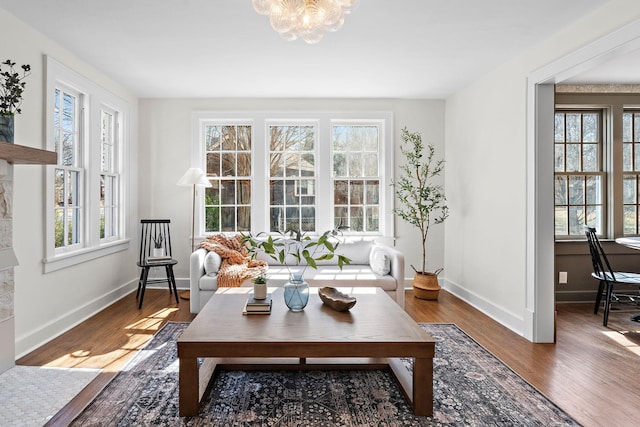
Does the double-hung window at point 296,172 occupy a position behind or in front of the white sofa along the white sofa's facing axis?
behind

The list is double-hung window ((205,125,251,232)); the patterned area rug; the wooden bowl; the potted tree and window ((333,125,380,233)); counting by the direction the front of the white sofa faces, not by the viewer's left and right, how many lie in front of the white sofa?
2

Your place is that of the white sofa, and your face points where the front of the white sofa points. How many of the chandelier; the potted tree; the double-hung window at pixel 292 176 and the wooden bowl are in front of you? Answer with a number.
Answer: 2

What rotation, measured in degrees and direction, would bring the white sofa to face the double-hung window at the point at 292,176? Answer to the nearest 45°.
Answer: approximately 180°

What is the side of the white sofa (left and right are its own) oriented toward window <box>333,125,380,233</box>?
back

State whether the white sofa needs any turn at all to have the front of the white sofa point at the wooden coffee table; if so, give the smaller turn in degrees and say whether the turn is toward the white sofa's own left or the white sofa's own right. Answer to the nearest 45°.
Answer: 0° — it already faces it

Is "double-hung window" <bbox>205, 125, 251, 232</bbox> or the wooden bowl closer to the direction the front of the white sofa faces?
the wooden bowl

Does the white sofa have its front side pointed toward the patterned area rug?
yes

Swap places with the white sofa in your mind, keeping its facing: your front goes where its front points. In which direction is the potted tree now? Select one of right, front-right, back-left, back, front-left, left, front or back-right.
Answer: back-left

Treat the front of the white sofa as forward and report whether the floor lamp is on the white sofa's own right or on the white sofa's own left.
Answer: on the white sofa's own right

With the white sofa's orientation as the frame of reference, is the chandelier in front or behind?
in front

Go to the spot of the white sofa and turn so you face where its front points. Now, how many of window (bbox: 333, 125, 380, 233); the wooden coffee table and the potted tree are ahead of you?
1

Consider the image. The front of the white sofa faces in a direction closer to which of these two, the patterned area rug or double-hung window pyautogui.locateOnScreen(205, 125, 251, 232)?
the patterned area rug

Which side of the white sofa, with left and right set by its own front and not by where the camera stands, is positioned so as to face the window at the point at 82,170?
right

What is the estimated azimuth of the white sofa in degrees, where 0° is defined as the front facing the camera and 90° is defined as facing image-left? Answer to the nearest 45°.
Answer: approximately 0°
